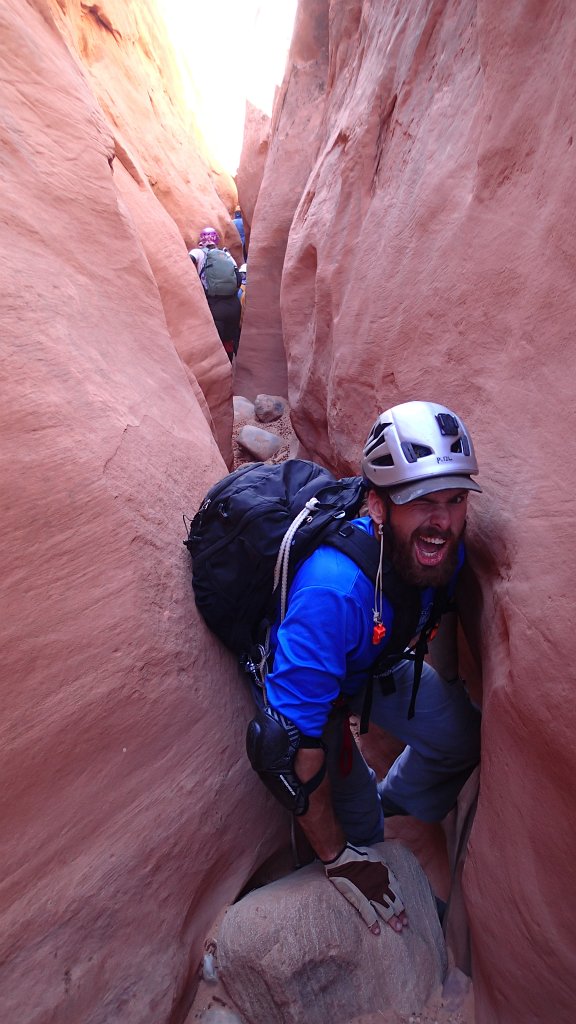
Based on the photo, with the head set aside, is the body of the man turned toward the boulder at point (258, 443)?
no

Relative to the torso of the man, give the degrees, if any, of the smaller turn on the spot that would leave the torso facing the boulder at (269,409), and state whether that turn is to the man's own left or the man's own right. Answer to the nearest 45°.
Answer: approximately 135° to the man's own left

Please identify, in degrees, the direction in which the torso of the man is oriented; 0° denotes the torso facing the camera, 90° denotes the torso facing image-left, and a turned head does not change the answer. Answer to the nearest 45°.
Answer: approximately 315°
